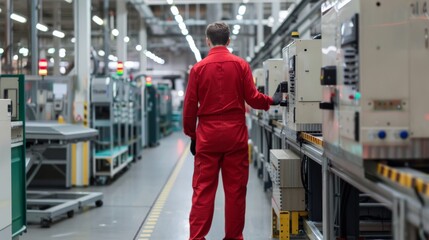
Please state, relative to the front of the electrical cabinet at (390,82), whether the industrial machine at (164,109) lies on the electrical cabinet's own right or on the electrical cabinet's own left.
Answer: on the electrical cabinet's own right

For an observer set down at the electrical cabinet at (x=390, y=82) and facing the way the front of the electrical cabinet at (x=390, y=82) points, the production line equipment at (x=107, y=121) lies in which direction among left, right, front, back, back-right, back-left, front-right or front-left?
right

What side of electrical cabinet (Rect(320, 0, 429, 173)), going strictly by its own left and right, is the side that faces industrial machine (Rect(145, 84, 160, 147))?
right

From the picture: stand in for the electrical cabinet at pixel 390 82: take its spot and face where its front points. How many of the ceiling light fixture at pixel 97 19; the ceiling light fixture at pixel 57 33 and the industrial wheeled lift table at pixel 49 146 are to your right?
3

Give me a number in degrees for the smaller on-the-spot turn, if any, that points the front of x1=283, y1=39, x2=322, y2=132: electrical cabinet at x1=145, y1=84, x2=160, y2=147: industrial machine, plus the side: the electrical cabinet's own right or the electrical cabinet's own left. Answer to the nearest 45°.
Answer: approximately 45° to the electrical cabinet's own right

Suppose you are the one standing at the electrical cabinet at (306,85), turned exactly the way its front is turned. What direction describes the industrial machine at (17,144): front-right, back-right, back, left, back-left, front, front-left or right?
front

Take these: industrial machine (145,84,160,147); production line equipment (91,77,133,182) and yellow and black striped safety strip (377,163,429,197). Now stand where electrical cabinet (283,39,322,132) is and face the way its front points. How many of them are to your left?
1

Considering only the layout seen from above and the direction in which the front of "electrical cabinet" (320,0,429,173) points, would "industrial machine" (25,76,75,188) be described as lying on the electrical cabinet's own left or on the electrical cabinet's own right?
on the electrical cabinet's own right

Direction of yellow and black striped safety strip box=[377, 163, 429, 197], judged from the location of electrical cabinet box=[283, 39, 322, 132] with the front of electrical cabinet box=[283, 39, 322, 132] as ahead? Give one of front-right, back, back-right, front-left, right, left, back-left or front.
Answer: left

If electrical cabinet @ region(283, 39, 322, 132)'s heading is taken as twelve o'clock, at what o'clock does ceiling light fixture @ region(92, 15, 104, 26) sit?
The ceiling light fixture is roughly at 2 o'clock from the electrical cabinet.

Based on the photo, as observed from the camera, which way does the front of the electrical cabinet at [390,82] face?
facing the viewer and to the left of the viewer

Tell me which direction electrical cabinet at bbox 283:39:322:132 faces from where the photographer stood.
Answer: facing to the left of the viewer

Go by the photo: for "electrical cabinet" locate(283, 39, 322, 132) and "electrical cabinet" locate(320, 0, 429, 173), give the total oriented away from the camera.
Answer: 0

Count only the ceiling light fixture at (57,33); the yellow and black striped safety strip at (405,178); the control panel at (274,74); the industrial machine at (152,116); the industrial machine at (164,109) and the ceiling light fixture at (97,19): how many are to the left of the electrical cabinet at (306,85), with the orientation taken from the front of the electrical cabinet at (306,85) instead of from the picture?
1
